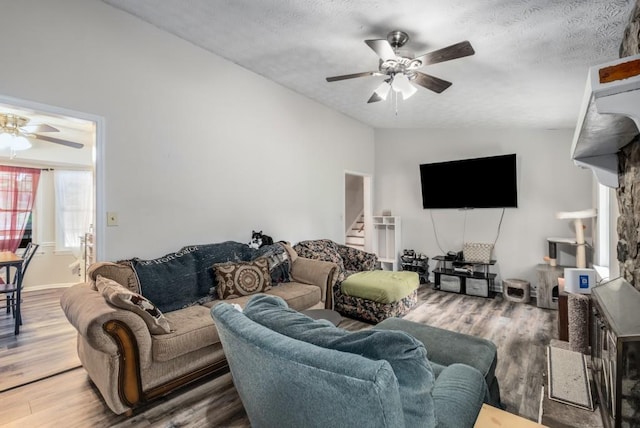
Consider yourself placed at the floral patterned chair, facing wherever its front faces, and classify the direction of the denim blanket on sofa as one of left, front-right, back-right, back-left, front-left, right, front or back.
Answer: right

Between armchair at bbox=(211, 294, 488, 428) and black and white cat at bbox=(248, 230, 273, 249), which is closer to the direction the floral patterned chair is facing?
the armchair

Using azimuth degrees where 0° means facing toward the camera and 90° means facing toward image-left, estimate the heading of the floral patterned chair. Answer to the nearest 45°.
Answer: approximately 315°

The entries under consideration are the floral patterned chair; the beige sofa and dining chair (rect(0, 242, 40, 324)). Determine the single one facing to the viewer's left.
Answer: the dining chair

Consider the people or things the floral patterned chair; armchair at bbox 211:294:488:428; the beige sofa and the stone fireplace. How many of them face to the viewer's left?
1

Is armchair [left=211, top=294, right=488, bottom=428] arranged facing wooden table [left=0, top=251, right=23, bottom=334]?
no

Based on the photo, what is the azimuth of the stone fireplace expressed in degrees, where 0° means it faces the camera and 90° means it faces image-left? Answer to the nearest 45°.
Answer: approximately 90°

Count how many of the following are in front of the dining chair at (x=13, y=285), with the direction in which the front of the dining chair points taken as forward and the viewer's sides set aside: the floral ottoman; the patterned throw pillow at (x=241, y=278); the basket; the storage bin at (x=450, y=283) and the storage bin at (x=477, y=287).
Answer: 0

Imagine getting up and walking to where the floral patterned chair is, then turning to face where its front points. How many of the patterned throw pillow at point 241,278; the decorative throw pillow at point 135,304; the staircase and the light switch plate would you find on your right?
3

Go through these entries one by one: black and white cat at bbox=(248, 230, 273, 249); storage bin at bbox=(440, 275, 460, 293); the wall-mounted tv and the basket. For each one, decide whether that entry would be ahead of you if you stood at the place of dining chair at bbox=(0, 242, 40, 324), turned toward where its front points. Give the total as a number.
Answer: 0

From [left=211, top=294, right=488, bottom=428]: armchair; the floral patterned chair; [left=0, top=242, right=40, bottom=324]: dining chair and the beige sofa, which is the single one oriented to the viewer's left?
the dining chair

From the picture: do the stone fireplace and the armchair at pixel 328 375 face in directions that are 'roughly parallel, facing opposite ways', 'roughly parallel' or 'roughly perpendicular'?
roughly perpendicular

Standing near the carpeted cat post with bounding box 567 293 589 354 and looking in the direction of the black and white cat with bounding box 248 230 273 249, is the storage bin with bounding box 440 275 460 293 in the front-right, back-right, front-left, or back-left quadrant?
front-right

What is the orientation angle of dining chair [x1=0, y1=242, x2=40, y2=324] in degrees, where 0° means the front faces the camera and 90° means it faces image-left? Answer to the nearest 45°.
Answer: approximately 90°

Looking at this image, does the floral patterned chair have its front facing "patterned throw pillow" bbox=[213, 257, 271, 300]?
no

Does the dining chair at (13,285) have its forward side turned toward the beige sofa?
no
